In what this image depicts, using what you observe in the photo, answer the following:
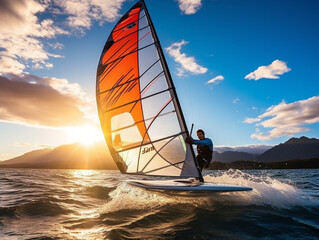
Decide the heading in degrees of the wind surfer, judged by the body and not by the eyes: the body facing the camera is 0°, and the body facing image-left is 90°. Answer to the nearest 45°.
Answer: approximately 45°
